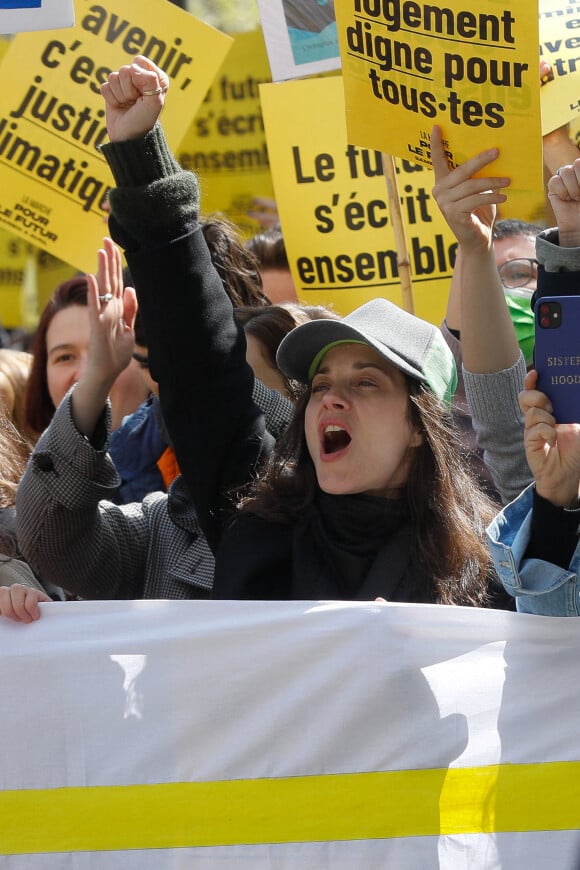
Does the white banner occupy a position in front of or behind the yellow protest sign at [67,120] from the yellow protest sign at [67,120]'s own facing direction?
in front

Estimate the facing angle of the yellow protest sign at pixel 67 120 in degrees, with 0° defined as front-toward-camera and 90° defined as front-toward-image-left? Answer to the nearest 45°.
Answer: approximately 0°
